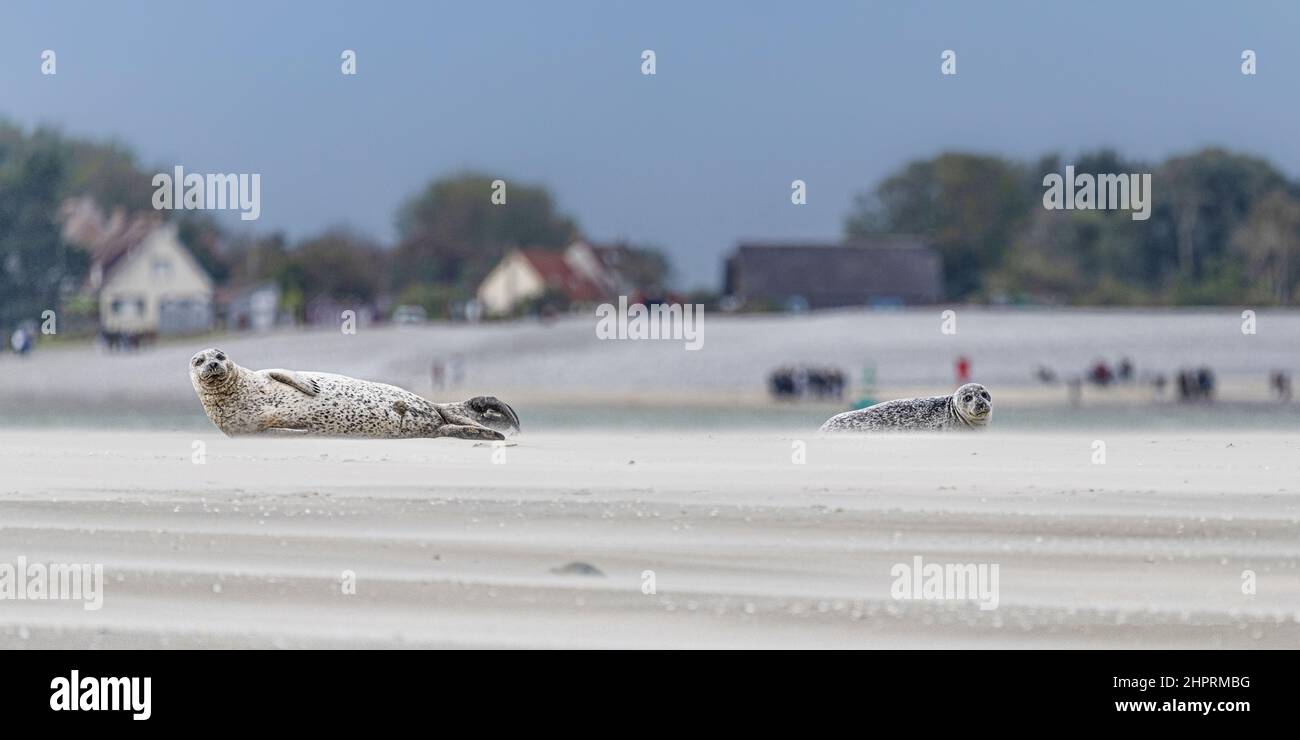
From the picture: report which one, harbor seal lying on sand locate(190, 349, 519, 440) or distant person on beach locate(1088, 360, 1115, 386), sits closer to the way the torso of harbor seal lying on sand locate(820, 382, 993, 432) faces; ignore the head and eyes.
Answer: the distant person on beach

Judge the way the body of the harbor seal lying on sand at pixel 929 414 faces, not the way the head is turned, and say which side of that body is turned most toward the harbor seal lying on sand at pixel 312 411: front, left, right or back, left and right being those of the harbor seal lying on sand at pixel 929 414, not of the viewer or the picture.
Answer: back

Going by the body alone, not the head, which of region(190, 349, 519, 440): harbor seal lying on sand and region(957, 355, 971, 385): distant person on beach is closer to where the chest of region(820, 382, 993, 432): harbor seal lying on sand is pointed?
the distant person on beach

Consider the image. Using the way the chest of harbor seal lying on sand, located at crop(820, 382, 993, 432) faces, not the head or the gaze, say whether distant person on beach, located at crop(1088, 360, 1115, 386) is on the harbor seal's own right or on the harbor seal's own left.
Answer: on the harbor seal's own left

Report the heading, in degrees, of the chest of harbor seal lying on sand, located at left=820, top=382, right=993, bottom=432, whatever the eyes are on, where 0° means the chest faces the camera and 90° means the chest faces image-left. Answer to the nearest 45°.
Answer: approximately 270°

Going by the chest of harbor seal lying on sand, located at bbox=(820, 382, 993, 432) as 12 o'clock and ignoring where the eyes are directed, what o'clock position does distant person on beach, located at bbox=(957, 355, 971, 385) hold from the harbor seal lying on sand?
The distant person on beach is roughly at 9 o'clock from the harbor seal lying on sand.

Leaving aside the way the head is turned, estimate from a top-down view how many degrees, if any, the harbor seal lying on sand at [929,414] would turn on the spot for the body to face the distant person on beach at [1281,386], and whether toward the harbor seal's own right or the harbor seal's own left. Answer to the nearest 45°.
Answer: approximately 90° to the harbor seal's own left
